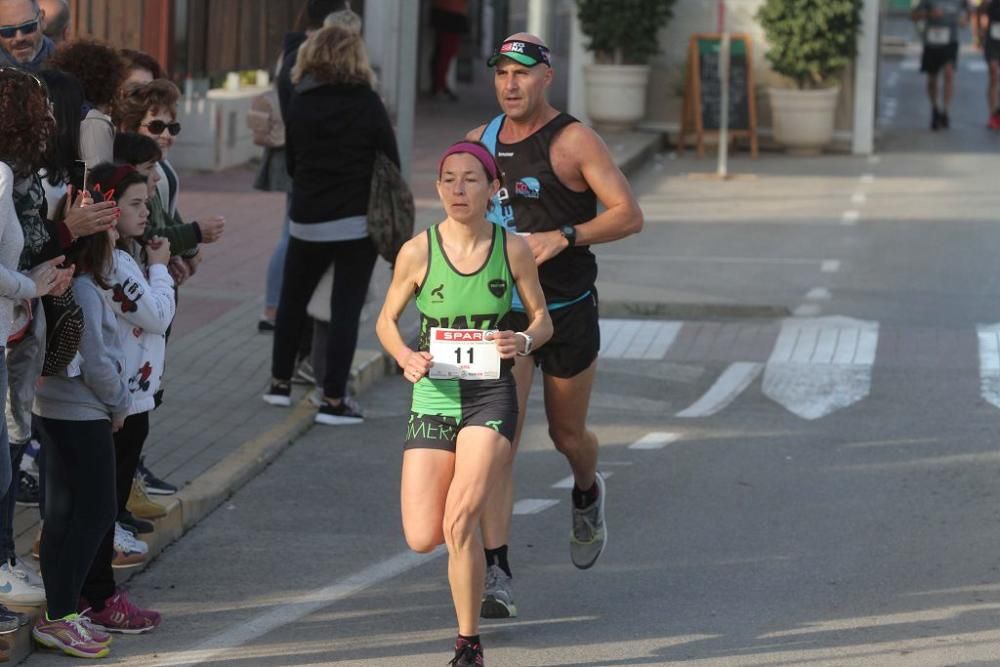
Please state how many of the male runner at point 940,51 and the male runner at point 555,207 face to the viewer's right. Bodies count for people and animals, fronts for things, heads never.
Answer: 0

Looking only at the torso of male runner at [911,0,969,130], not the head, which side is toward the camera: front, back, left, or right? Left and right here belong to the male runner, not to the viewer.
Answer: front

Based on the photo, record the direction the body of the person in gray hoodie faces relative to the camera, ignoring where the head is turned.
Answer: to the viewer's right

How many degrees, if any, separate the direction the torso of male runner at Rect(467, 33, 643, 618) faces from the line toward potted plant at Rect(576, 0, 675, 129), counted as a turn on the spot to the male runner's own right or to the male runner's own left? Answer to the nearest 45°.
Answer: approximately 135° to the male runner's own right

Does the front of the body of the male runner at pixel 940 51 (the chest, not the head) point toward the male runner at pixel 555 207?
yes

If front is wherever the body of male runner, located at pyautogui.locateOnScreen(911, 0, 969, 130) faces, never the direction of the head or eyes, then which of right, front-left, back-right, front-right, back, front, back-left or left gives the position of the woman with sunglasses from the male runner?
front

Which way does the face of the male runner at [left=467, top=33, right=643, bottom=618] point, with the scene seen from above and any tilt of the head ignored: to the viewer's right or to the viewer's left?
to the viewer's left

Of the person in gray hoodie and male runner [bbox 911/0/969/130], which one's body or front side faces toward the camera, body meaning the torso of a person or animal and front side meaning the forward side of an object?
the male runner

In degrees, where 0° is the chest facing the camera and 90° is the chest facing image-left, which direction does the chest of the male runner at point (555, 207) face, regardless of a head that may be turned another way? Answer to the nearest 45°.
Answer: approximately 45°

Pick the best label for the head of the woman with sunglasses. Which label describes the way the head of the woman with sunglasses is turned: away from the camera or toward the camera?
toward the camera

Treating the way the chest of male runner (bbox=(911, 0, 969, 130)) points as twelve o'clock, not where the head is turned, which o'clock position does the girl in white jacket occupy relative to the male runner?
The girl in white jacket is roughly at 12 o'clock from the male runner.

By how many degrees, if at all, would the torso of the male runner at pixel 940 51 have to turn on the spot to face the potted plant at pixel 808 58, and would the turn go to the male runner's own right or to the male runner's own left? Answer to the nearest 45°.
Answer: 0° — they already face it

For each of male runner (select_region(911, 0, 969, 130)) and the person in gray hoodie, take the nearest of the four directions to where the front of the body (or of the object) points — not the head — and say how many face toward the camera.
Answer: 1
